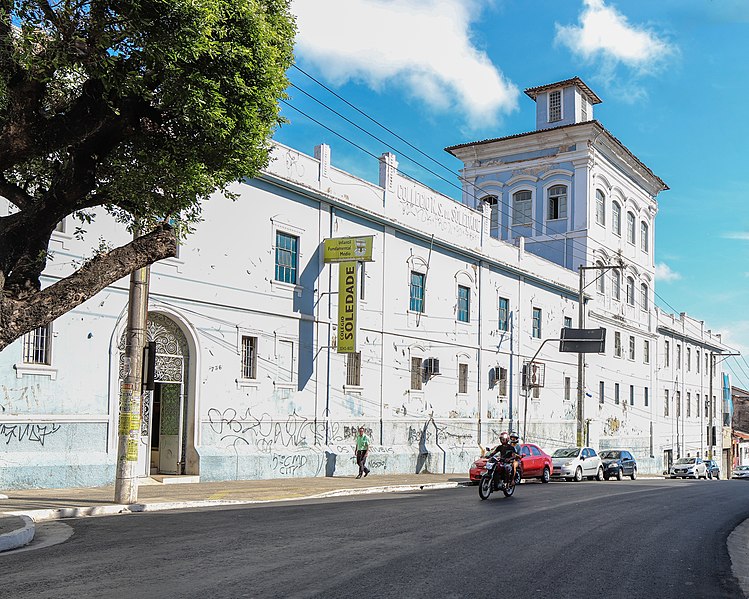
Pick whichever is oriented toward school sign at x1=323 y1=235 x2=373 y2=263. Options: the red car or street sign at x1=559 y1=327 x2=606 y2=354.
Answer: the red car

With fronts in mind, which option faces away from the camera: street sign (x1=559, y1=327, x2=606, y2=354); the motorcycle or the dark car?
the street sign

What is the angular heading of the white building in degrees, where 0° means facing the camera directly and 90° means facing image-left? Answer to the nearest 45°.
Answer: approximately 315°

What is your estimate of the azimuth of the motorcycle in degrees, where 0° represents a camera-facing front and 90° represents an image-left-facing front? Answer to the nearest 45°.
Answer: approximately 45°

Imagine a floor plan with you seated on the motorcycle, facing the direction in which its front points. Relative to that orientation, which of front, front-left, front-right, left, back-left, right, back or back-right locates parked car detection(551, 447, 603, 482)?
back-right

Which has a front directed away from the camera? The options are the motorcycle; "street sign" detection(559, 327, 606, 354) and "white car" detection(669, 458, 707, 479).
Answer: the street sign

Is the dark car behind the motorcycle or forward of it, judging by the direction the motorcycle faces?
behind

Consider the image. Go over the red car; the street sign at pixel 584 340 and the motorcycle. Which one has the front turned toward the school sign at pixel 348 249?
the red car

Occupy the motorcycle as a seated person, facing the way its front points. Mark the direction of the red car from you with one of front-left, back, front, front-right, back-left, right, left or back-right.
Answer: back-right

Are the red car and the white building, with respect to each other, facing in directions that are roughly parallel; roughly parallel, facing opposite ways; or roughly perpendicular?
roughly perpendicular
